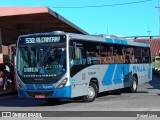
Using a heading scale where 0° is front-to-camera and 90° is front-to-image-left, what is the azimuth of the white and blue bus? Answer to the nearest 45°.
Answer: approximately 45°

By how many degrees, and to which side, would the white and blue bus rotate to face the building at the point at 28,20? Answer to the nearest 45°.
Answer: approximately 135° to its right
